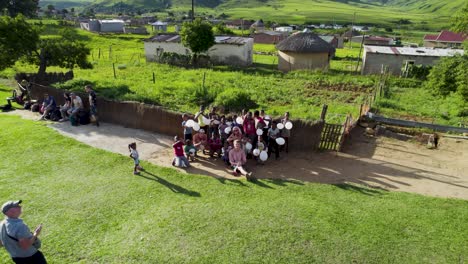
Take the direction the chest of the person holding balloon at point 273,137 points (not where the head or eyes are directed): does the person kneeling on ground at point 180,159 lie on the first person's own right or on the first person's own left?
on the first person's own right

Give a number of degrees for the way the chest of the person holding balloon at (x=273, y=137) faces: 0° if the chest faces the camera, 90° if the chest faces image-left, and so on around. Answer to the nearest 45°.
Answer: approximately 0°

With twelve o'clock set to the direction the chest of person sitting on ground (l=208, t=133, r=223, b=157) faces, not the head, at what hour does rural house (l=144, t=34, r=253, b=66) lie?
The rural house is roughly at 6 o'clock from the person sitting on ground.

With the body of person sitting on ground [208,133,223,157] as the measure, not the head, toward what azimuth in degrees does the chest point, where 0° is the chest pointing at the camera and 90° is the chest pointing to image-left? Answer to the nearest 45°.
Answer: approximately 0°

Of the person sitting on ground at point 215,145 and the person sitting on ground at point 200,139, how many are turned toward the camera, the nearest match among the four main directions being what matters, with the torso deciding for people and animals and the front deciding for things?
2
